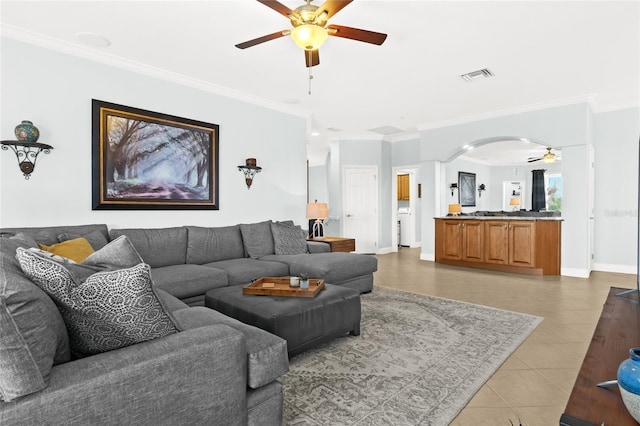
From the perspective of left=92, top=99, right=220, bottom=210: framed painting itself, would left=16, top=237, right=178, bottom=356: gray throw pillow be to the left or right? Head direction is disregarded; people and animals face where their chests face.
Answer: on its right

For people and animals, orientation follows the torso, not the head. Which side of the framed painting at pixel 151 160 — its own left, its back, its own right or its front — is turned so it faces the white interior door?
left

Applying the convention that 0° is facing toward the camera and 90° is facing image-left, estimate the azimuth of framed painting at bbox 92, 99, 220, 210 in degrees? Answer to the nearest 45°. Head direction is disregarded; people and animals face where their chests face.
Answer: approximately 315°

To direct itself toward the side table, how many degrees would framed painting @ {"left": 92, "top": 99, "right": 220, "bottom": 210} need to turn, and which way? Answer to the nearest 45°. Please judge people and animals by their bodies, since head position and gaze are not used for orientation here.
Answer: approximately 45° to its left

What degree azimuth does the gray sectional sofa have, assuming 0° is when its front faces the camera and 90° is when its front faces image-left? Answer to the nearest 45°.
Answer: approximately 315°

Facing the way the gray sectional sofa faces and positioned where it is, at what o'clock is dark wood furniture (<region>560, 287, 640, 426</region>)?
The dark wood furniture is roughly at 11 o'clock from the gray sectional sofa.

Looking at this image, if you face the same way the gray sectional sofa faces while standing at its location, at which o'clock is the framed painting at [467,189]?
The framed painting is roughly at 9 o'clock from the gray sectional sofa.

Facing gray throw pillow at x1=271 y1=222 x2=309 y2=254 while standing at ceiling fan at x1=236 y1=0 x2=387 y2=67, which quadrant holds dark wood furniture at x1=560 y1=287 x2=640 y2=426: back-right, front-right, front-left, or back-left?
back-right

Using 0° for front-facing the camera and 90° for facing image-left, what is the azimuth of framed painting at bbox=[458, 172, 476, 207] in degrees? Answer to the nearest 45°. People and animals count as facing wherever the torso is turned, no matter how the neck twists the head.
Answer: approximately 315°

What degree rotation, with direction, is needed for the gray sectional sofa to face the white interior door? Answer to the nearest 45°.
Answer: approximately 90° to its left
